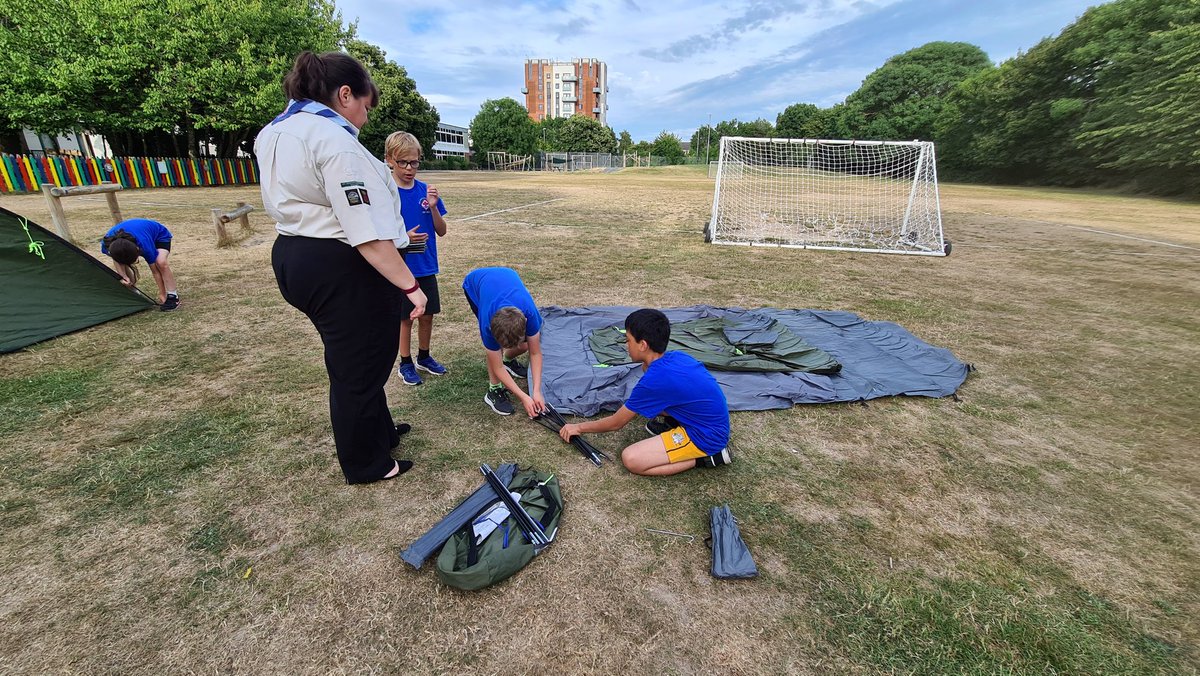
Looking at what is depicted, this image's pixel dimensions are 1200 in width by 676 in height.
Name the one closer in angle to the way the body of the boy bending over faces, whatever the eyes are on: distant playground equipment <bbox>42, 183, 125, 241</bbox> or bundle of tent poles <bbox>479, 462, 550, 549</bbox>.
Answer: the bundle of tent poles

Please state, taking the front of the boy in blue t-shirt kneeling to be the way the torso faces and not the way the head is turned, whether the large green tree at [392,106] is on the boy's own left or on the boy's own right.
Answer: on the boy's own right

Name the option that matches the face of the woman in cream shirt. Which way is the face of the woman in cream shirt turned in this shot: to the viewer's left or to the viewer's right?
to the viewer's right

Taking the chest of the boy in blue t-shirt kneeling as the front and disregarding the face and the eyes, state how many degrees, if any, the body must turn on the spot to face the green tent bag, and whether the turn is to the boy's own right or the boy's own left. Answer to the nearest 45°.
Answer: approximately 45° to the boy's own left

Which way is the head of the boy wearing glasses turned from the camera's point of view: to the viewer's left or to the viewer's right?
to the viewer's right

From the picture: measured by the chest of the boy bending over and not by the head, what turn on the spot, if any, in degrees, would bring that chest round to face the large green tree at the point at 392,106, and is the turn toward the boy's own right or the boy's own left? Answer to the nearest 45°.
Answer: approximately 135° to the boy's own left

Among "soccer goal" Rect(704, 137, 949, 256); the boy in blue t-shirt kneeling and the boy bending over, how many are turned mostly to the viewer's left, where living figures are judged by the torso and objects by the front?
1

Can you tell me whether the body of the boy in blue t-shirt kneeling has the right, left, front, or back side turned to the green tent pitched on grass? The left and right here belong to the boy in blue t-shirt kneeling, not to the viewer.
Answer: front

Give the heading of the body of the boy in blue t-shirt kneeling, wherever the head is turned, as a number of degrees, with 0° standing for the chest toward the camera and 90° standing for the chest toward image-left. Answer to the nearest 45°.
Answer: approximately 90°

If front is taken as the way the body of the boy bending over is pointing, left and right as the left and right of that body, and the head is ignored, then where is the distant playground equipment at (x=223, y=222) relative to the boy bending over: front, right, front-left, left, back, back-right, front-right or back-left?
back
